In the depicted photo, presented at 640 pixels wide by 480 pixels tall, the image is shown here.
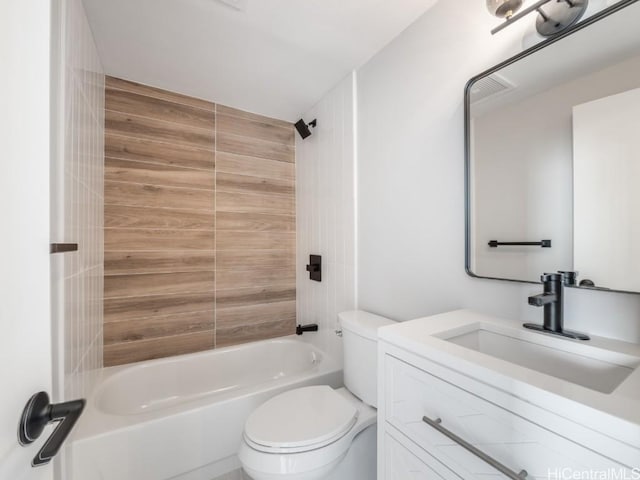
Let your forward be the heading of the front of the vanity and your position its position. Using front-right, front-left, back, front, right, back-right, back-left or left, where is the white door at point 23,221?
front

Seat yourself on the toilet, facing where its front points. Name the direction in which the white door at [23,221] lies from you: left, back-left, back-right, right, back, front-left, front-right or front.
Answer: front

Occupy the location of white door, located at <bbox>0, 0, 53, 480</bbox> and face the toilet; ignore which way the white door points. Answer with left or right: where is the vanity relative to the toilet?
right

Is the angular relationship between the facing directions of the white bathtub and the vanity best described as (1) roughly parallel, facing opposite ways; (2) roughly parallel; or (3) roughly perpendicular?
roughly perpendicular

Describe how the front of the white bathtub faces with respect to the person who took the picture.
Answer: facing the viewer

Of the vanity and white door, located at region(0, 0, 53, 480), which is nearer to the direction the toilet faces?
the white door

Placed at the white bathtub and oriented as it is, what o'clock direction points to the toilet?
The toilet is roughly at 10 o'clock from the white bathtub.

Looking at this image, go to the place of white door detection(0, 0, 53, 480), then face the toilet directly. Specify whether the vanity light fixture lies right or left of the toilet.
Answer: right

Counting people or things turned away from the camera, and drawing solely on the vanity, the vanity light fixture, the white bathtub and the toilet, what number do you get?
0

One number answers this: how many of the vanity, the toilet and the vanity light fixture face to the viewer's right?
0

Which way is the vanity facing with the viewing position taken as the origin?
facing the viewer and to the left of the viewer

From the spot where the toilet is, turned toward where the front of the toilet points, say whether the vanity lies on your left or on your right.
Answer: on your left

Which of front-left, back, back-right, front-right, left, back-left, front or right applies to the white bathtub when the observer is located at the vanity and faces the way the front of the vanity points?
front-right

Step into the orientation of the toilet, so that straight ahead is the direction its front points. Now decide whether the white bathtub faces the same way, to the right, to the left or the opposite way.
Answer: to the left
